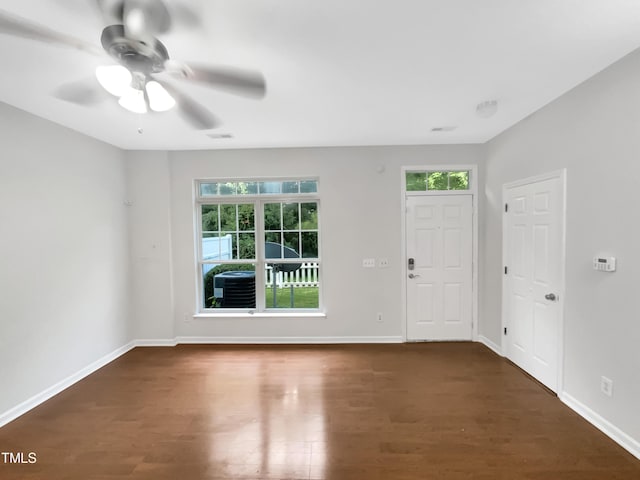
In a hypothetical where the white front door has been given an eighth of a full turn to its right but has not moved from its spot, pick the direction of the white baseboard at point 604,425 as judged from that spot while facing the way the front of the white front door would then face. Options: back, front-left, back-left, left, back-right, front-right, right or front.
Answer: left

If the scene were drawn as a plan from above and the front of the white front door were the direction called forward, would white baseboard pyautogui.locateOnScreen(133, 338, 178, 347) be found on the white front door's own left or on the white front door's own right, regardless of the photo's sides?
on the white front door's own right

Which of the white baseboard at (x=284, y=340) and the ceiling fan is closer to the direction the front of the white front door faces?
the ceiling fan

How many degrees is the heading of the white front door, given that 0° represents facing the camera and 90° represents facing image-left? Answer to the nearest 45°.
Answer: approximately 0°

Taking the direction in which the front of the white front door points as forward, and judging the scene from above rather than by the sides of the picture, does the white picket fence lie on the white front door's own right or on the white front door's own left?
on the white front door's own right

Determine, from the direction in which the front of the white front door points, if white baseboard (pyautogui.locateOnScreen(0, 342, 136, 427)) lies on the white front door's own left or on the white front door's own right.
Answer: on the white front door's own right

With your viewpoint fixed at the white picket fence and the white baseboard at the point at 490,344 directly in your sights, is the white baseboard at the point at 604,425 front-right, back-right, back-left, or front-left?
front-right

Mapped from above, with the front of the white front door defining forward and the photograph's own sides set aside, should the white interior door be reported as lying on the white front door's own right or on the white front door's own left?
on the white front door's own left

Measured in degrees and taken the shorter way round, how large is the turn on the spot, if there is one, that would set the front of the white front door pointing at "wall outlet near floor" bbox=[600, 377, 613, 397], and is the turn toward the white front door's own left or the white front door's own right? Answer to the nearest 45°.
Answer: approximately 45° to the white front door's own left

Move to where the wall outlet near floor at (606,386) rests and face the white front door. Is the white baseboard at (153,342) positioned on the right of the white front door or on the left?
left
